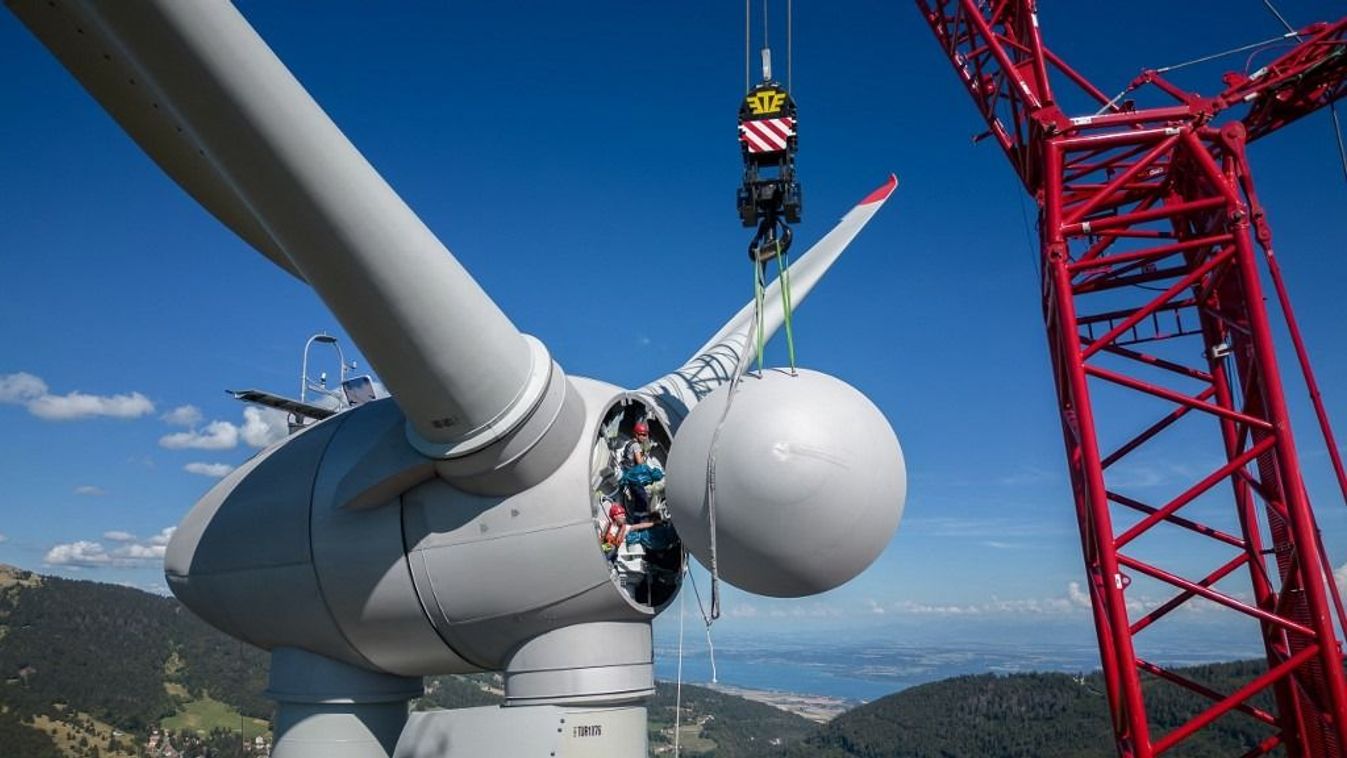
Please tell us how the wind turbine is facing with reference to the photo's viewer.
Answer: facing the viewer and to the right of the viewer
